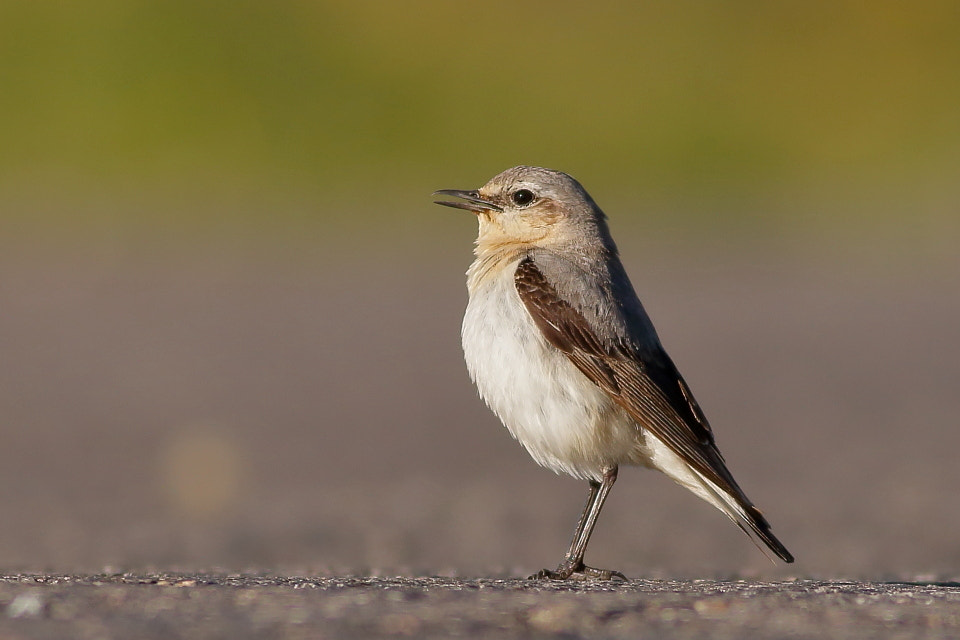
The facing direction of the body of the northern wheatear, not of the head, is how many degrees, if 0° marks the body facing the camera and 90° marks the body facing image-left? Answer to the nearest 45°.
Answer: approximately 90°
